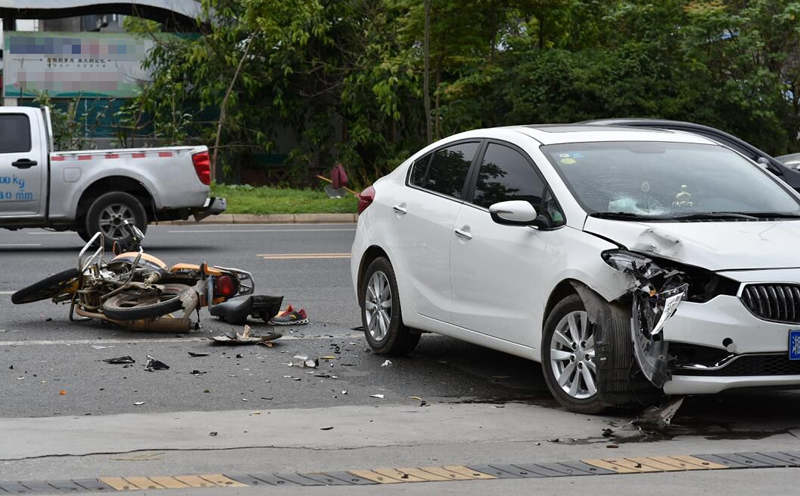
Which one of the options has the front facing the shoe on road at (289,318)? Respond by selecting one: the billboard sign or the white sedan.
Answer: the billboard sign

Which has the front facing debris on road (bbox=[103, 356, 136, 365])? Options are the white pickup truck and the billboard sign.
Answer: the billboard sign

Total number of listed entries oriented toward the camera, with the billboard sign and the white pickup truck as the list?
1

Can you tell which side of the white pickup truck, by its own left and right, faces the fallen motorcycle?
left

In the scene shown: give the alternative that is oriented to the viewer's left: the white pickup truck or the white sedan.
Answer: the white pickup truck

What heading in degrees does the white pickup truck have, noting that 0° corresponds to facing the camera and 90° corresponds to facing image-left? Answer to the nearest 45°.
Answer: approximately 90°

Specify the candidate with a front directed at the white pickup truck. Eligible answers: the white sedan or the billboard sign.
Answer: the billboard sign

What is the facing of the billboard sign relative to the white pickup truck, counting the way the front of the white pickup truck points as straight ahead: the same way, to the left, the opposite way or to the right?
to the left

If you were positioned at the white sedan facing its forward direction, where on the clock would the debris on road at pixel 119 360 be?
The debris on road is roughly at 5 o'clock from the white sedan.

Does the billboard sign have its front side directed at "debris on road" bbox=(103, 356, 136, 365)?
yes

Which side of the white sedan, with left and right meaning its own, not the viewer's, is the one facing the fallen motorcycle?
back
